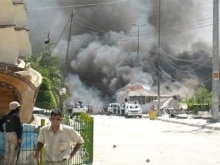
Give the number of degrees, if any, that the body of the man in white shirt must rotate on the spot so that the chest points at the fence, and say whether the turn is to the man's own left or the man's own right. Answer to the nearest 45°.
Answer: approximately 180°

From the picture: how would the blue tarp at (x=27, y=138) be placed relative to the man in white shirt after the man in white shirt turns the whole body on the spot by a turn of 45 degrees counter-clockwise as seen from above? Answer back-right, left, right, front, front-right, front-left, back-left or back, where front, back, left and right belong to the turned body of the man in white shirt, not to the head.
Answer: back-left

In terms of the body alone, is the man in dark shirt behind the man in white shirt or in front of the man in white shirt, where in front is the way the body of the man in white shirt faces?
behind

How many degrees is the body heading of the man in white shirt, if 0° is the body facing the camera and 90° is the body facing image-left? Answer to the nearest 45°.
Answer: approximately 0°
